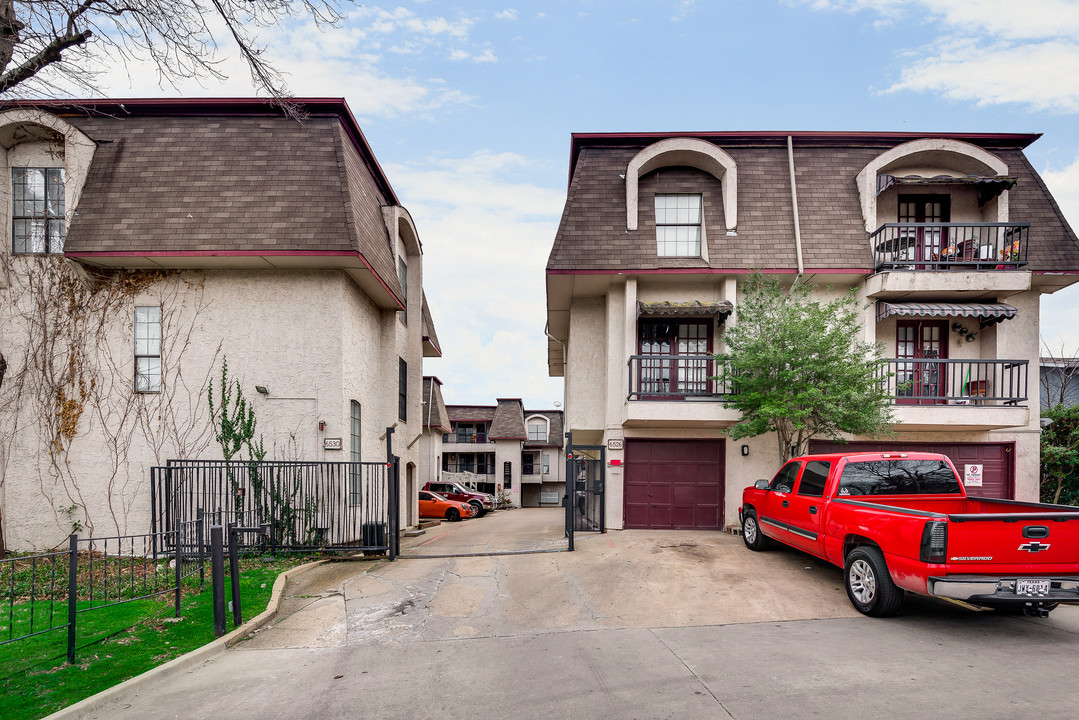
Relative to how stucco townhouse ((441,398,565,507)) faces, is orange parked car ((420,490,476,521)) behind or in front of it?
in front

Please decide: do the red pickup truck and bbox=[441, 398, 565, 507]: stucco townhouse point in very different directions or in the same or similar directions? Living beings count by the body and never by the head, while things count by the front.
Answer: very different directions

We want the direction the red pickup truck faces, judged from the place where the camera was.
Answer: facing away from the viewer and to the left of the viewer

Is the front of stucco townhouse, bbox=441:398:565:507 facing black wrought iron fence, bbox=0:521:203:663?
yes

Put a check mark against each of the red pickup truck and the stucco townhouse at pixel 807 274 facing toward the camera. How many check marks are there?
1

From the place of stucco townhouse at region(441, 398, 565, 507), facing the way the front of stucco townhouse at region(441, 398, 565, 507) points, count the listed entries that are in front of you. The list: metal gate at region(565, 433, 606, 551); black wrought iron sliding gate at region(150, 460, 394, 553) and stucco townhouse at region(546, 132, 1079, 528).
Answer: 3

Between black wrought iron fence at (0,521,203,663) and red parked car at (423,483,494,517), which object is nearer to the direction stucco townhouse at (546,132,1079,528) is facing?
the black wrought iron fence

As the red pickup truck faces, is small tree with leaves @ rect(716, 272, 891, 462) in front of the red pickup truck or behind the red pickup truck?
in front

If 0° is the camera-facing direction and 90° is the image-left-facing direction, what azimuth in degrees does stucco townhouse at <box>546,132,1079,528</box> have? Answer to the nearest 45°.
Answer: approximately 0°
